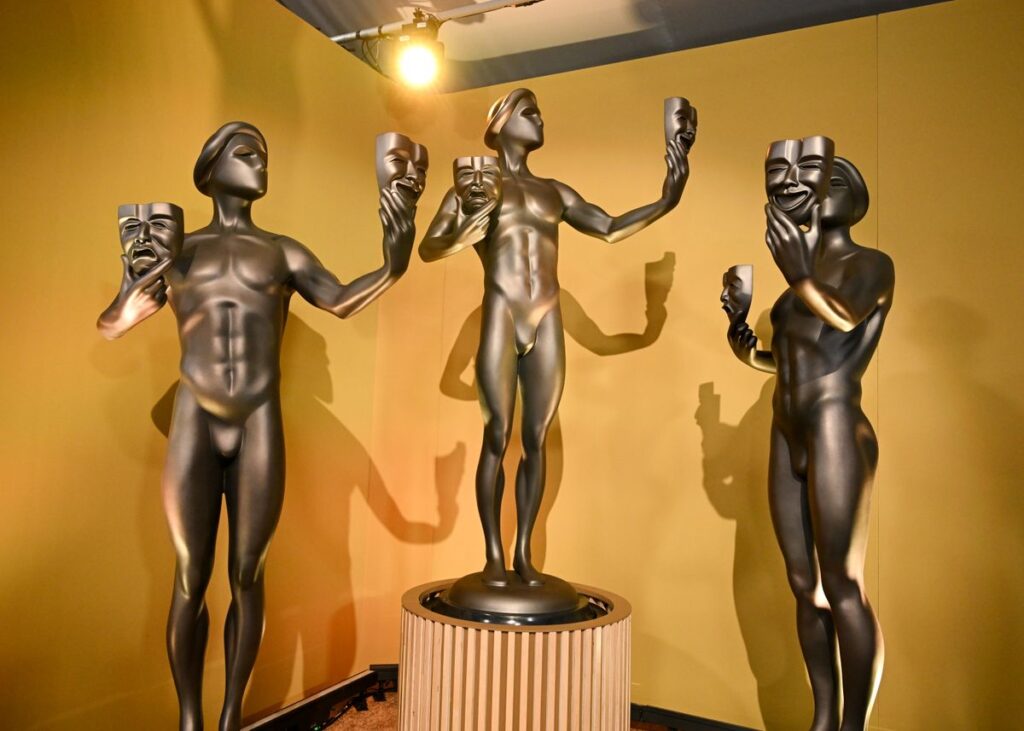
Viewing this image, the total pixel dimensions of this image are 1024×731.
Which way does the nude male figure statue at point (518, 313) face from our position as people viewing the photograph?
facing the viewer

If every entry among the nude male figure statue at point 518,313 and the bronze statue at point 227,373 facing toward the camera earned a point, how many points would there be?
2

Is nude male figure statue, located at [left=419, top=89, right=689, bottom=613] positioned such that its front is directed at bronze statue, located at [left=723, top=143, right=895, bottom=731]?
no

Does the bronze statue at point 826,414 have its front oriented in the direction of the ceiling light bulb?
no

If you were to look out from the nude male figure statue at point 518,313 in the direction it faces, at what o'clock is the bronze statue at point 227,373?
The bronze statue is roughly at 2 o'clock from the nude male figure statue.

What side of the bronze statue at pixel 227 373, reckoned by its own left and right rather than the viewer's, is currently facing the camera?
front

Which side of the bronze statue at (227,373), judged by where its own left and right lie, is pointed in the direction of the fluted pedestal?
left

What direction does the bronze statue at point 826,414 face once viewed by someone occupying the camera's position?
facing the viewer and to the left of the viewer

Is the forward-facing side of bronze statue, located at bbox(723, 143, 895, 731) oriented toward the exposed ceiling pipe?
no

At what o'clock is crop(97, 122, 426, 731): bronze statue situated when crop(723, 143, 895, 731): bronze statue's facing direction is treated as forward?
crop(97, 122, 426, 731): bronze statue is roughly at 1 o'clock from crop(723, 143, 895, 731): bronze statue.

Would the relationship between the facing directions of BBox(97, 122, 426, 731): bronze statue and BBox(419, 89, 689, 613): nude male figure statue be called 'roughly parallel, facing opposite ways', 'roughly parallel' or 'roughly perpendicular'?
roughly parallel
